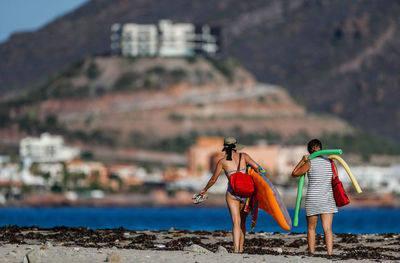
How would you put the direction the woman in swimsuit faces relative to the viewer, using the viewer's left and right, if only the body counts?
facing away from the viewer

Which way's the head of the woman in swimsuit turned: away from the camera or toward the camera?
away from the camera
